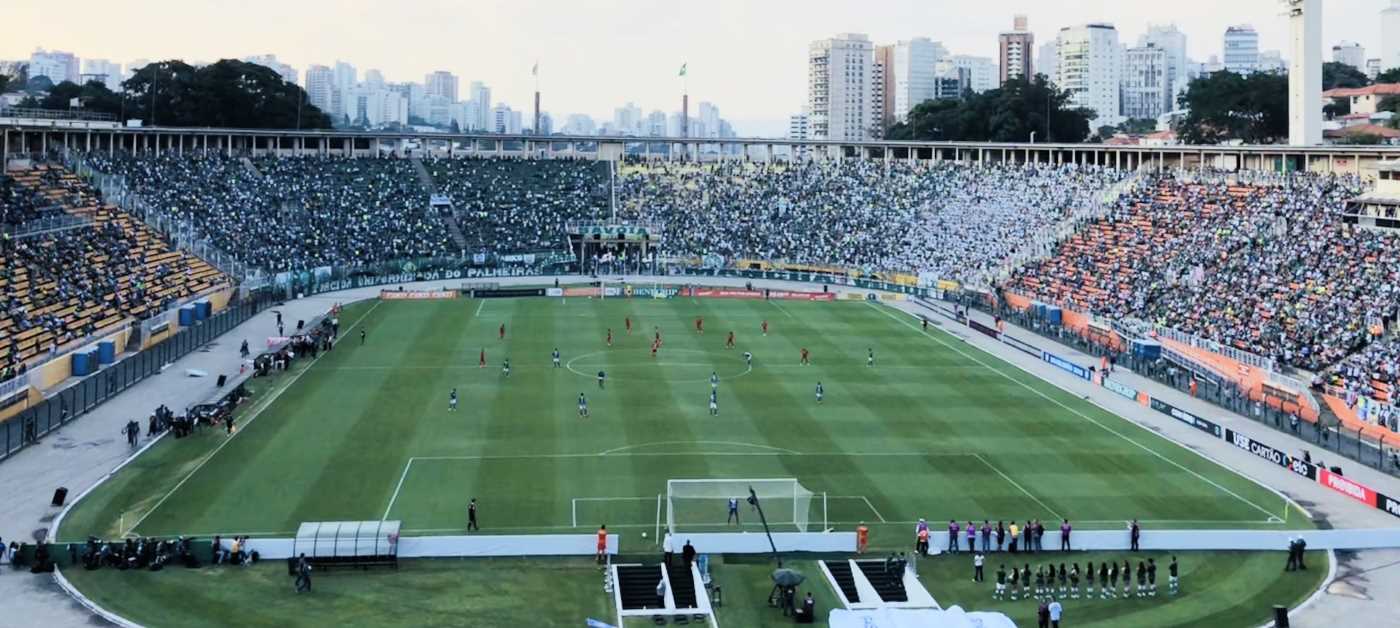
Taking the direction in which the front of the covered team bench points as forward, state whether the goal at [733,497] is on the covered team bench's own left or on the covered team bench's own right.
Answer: on the covered team bench's own right

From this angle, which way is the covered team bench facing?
away from the camera
